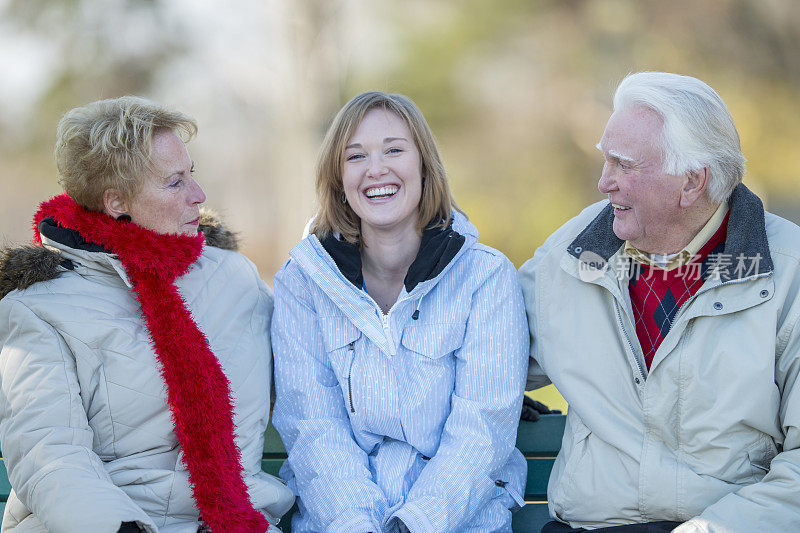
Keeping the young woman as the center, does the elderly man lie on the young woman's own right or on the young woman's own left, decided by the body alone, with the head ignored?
on the young woman's own left

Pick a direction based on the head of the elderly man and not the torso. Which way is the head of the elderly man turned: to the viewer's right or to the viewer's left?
to the viewer's left

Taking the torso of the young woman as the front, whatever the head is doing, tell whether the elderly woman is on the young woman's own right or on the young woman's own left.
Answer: on the young woman's own right
